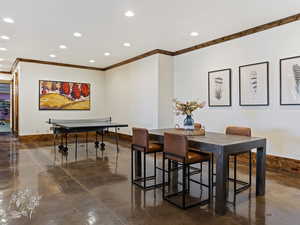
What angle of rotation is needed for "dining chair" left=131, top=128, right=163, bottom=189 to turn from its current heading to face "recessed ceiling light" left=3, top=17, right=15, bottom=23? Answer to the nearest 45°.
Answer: approximately 135° to its left

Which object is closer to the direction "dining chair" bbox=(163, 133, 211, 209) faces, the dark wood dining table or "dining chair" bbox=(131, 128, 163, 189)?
the dark wood dining table

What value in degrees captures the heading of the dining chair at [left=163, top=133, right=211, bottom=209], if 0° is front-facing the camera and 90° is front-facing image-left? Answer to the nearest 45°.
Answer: approximately 225°

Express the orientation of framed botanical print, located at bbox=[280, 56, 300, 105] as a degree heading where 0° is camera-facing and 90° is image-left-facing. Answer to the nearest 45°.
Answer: approximately 45°

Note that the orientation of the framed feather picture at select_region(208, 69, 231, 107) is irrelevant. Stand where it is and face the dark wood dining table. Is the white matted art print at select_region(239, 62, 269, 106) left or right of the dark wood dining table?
left

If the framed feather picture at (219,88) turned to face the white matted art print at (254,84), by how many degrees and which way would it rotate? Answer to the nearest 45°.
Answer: approximately 90° to its left

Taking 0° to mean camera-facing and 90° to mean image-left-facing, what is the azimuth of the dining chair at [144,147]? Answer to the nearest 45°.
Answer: approximately 225°
